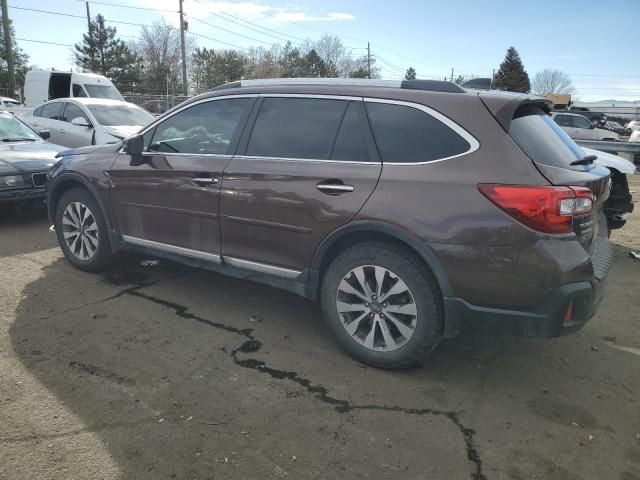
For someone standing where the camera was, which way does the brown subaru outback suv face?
facing away from the viewer and to the left of the viewer

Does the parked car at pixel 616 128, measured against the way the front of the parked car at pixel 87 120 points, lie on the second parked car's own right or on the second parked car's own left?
on the second parked car's own left

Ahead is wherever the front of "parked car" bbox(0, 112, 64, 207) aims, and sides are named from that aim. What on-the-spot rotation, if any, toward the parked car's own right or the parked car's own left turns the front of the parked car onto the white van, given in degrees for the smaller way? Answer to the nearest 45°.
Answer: approximately 135° to the parked car's own left

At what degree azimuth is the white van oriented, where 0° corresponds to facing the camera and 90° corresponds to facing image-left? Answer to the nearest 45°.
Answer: approximately 315°

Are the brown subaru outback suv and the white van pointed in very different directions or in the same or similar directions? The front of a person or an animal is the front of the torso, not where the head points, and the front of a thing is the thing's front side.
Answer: very different directions

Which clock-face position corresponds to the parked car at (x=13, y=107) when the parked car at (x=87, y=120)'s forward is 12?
the parked car at (x=13, y=107) is roughly at 7 o'clock from the parked car at (x=87, y=120).

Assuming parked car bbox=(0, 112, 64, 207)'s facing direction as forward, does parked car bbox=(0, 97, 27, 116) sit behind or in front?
behind

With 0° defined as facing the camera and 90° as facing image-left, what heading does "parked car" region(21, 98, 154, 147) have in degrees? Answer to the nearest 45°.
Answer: approximately 315°
